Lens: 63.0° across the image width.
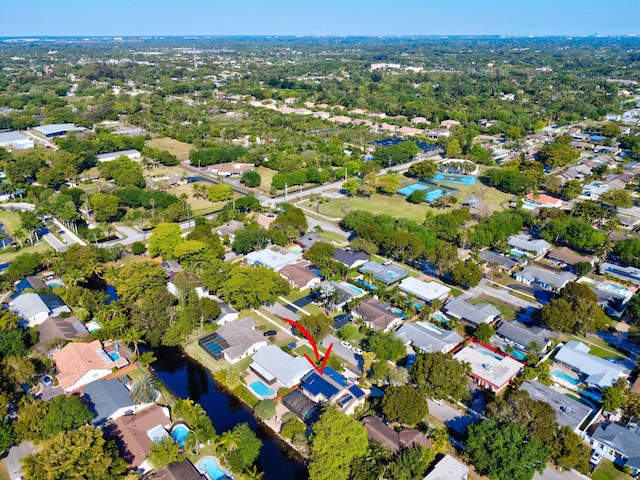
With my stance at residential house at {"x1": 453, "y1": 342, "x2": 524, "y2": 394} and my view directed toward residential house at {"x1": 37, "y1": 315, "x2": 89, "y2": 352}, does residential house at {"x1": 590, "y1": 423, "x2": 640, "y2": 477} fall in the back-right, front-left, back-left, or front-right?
back-left

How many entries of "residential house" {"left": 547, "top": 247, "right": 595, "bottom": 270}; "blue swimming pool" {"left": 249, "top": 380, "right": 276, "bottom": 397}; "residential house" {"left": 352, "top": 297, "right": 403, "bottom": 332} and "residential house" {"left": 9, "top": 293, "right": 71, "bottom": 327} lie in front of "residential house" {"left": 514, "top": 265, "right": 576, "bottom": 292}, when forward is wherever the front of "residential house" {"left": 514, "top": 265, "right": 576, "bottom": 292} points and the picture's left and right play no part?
3

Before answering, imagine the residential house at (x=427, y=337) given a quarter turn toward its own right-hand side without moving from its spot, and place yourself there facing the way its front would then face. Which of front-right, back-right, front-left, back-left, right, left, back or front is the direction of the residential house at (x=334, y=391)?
left

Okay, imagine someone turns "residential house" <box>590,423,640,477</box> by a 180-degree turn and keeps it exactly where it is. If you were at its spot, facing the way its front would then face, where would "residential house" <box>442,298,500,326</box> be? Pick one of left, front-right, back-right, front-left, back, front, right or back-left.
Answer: left

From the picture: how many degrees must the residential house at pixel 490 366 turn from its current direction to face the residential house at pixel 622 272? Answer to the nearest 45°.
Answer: approximately 180°

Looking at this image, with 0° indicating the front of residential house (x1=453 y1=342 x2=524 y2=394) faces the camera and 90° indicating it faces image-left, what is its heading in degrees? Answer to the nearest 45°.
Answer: approximately 45°

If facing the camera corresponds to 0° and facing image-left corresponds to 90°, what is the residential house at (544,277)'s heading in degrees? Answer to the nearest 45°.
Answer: approximately 45°

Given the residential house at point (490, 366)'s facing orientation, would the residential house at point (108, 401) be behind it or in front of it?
in front

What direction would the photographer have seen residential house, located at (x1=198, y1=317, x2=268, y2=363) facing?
facing away from the viewer and to the right of the viewer

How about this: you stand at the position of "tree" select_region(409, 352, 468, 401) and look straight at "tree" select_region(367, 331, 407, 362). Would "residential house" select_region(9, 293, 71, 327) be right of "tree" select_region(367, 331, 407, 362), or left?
left

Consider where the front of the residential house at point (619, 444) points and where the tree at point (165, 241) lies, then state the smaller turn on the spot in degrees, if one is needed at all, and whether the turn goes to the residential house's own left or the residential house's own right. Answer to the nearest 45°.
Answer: approximately 45° to the residential house's own right

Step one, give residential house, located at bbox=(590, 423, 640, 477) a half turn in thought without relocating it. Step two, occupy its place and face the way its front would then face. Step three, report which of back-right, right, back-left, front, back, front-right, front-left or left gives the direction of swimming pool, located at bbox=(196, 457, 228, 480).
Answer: back

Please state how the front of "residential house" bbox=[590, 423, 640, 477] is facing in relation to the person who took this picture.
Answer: facing the viewer and to the left of the viewer

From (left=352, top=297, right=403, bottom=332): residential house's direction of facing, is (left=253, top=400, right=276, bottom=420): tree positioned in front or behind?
in front
